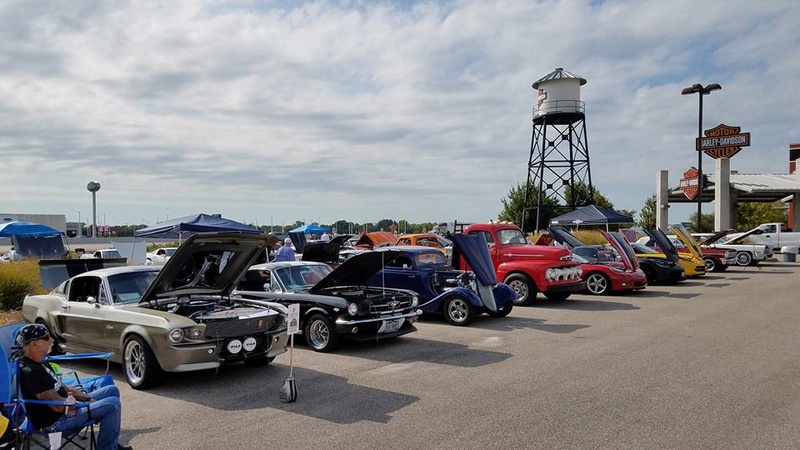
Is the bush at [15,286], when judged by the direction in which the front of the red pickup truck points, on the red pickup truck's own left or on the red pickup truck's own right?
on the red pickup truck's own right

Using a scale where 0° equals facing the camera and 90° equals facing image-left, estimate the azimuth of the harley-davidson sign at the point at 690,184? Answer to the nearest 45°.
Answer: approximately 45°

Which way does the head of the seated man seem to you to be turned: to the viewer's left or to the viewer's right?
to the viewer's right

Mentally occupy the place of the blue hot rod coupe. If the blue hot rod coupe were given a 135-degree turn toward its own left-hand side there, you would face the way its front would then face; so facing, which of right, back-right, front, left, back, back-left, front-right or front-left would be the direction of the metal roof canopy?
front-right

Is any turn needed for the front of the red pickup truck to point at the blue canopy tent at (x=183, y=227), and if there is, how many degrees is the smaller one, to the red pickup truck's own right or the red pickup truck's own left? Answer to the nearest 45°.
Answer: approximately 135° to the red pickup truck's own right

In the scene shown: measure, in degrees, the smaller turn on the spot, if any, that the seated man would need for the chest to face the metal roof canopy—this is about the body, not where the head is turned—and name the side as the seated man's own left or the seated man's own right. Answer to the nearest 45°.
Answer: approximately 45° to the seated man's own left

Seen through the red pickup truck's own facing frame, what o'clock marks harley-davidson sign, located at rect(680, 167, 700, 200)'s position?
The harley-davidson sign is roughly at 8 o'clock from the red pickup truck.

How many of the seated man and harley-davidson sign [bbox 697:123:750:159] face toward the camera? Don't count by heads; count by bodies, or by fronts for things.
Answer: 1

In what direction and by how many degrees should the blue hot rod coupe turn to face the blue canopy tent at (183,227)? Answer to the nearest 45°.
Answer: approximately 180°

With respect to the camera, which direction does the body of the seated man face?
to the viewer's right
